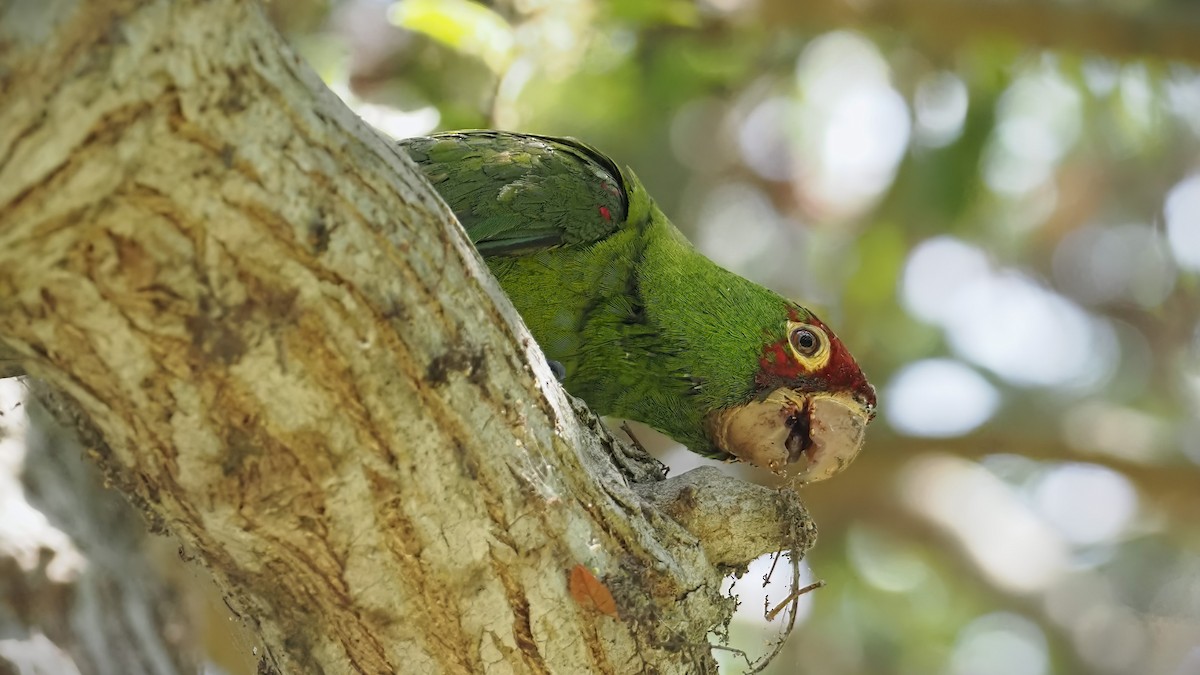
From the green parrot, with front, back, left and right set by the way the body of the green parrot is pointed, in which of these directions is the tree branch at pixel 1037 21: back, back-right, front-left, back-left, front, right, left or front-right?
front-left

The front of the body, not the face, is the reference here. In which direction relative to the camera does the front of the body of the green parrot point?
to the viewer's right
